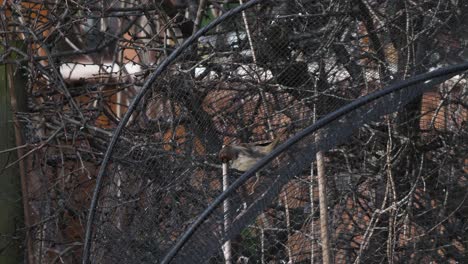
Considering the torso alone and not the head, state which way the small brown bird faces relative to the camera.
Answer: to the viewer's left

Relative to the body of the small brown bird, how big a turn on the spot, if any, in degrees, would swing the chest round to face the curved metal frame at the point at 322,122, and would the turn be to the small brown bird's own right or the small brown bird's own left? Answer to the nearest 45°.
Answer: approximately 135° to the small brown bird's own left
